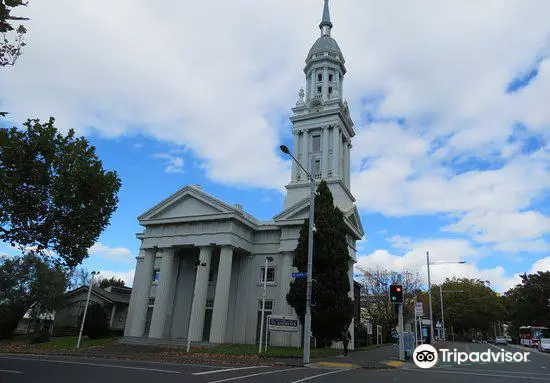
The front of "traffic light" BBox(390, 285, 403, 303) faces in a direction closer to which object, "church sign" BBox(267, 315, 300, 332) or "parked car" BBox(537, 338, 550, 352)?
the church sign

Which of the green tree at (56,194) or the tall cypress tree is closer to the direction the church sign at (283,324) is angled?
the green tree

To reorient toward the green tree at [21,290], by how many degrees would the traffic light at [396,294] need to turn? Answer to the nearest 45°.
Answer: approximately 90° to its right

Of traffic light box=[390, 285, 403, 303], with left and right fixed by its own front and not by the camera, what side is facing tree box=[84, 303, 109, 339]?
right

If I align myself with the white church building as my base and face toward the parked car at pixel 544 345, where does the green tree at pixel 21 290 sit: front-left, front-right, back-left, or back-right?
back-left

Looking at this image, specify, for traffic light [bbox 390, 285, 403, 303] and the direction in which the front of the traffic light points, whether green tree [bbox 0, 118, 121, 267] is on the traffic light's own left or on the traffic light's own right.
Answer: on the traffic light's own right

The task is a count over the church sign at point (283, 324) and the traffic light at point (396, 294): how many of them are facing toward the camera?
2

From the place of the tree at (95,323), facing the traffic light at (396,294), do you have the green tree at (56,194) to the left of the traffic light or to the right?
right

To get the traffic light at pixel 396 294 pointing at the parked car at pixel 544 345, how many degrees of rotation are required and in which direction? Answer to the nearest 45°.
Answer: approximately 135° to its left

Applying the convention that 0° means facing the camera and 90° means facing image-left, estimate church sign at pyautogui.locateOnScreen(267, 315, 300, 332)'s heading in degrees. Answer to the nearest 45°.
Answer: approximately 0°

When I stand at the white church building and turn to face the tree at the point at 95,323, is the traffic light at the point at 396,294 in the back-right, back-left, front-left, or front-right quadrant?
back-left
